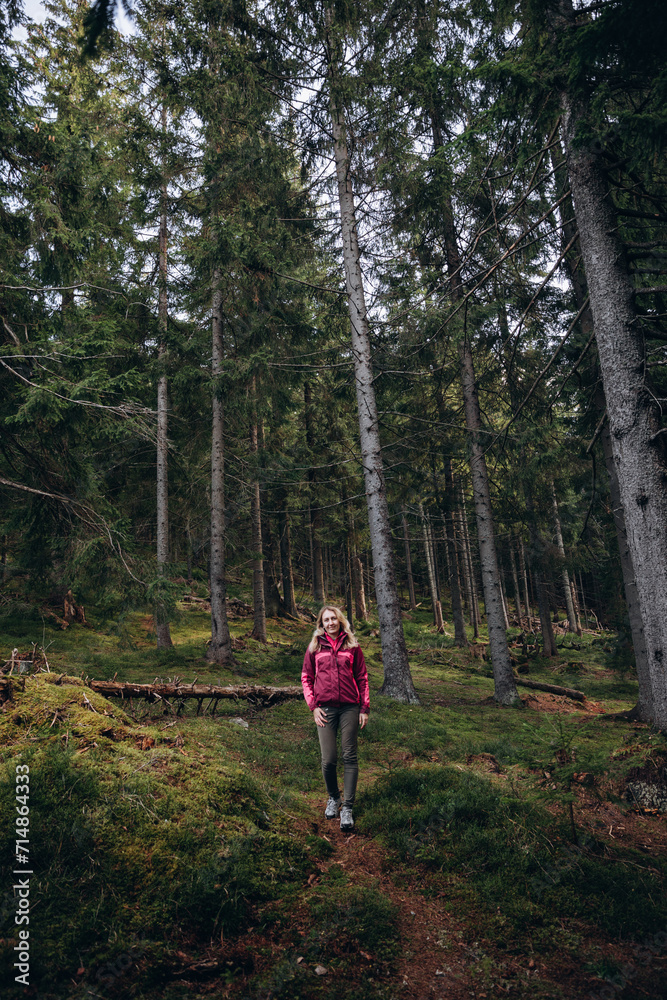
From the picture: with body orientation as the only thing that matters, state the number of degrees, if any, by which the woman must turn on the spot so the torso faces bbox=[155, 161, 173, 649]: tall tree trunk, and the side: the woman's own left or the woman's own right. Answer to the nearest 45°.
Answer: approximately 135° to the woman's own right

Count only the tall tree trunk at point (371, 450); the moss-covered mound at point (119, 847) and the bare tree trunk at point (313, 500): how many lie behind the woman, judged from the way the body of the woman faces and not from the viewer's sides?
2

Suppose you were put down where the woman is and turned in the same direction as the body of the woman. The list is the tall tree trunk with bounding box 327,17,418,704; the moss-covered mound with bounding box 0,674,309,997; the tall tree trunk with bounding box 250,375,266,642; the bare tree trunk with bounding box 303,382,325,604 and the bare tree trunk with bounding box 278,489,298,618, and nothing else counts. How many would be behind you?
4

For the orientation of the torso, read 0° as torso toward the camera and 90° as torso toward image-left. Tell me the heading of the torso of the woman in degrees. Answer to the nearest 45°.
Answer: approximately 0°

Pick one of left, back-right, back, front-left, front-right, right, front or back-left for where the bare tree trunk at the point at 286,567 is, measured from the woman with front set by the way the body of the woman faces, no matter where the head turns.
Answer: back

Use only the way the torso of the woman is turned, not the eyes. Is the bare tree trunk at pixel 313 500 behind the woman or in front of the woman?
behind

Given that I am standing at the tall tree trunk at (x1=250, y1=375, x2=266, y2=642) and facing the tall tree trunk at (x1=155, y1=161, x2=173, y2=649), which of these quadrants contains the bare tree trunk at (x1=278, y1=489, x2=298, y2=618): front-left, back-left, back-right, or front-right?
back-right

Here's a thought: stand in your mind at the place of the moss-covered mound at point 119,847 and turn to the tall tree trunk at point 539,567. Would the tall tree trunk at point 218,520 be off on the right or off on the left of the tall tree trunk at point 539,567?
left

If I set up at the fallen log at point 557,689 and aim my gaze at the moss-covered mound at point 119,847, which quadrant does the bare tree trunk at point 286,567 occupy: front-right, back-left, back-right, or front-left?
back-right

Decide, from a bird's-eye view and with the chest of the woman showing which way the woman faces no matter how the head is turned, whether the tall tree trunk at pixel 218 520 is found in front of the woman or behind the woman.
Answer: behind

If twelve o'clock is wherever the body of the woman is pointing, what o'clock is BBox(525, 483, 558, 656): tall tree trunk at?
The tall tree trunk is roughly at 7 o'clock from the woman.
